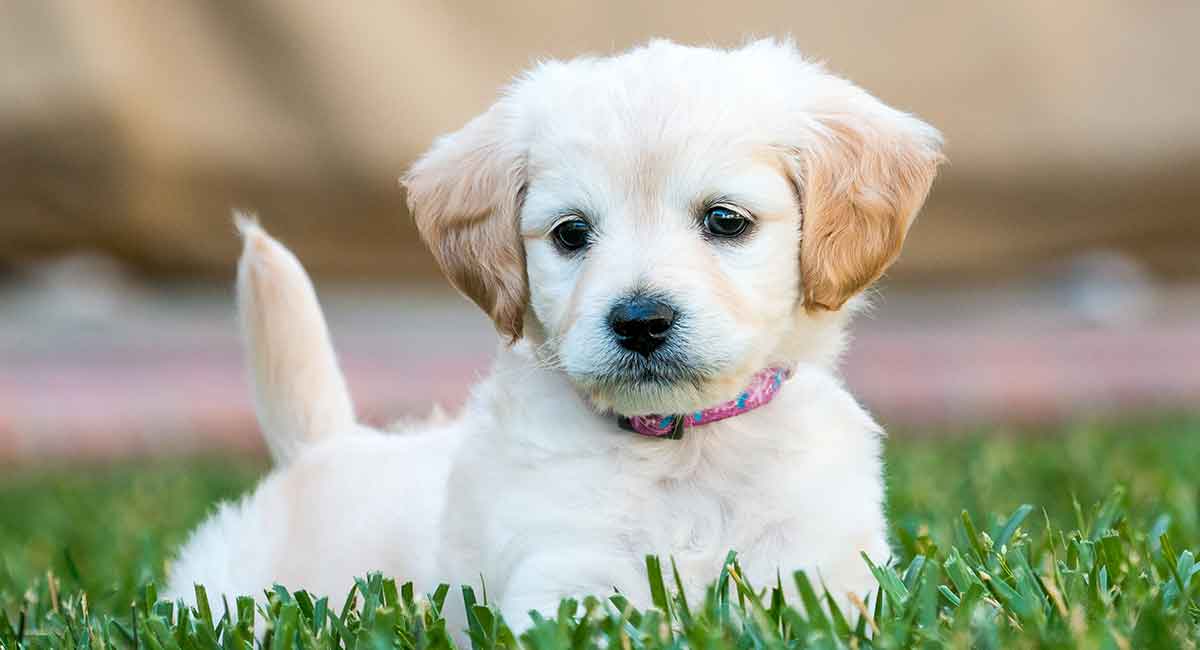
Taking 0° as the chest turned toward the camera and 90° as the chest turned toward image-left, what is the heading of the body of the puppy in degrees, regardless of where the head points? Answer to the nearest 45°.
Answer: approximately 315°
